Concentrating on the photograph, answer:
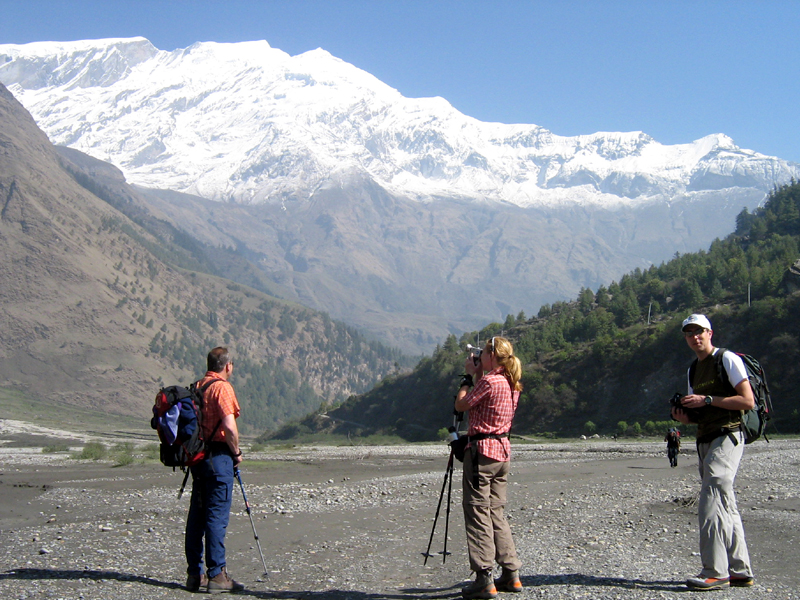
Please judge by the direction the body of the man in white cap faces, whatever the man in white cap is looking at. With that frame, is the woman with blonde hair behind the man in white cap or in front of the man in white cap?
in front

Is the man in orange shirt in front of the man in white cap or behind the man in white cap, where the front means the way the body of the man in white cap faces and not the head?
in front

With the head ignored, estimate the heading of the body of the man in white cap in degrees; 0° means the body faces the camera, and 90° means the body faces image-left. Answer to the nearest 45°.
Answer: approximately 45°

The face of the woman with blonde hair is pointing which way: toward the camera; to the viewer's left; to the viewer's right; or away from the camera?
to the viewer's left
